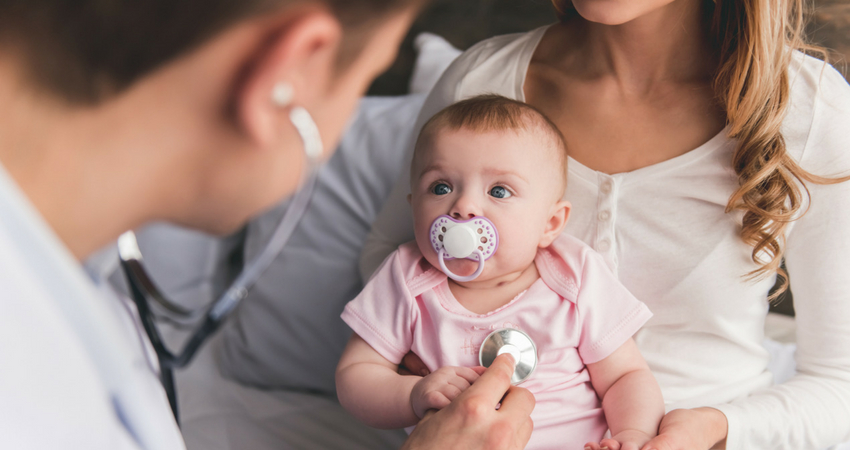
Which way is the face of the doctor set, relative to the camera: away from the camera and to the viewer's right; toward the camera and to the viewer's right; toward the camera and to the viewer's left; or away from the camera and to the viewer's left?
away from the camera and to the viewer's right

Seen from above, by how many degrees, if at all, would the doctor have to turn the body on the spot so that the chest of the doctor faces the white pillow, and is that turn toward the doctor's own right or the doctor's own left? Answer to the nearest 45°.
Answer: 0° — they already face it

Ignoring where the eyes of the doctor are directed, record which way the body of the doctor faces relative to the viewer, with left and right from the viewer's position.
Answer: facing away from the viewer and to the right of the viewer

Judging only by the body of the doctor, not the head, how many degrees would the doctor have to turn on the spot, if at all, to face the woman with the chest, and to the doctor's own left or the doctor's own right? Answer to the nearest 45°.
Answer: approximately 45° to the doctor's own right
